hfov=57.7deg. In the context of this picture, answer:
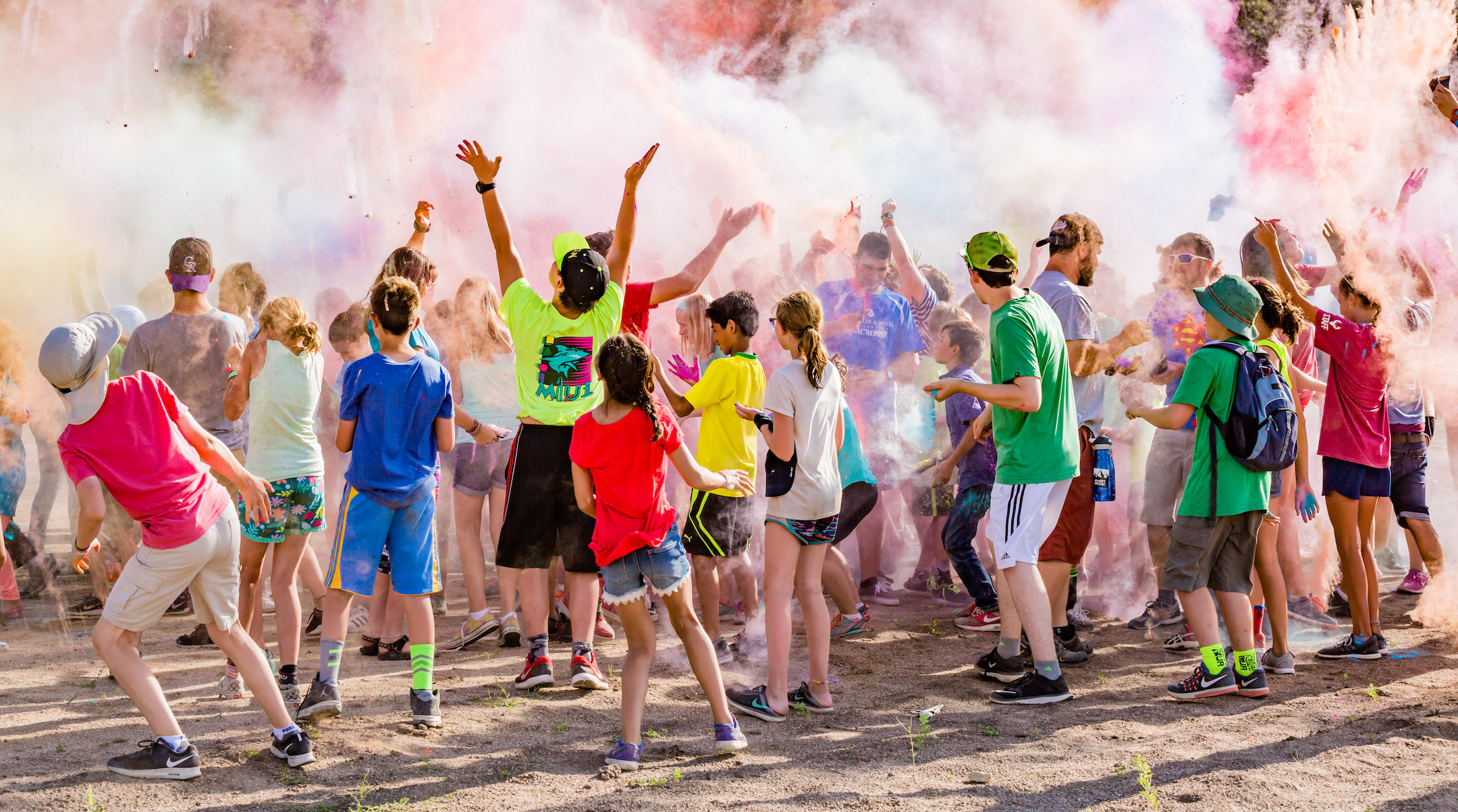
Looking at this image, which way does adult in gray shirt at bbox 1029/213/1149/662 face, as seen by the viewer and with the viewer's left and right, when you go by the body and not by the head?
facing to the right of the viewer
